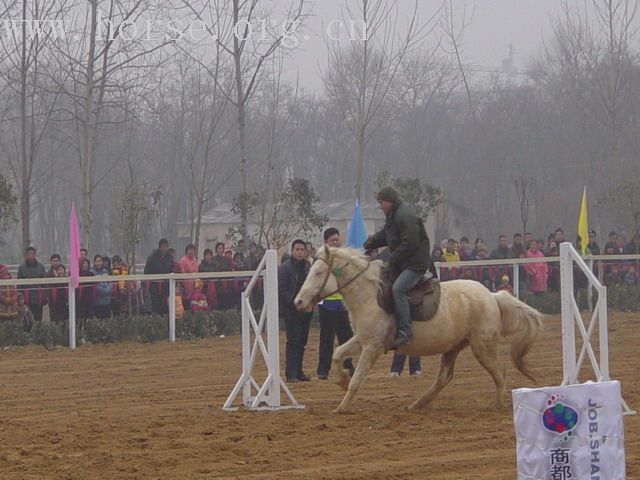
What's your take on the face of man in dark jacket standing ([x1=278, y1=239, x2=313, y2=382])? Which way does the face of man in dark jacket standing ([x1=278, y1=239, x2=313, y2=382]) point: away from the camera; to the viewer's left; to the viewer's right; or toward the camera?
toward the camera

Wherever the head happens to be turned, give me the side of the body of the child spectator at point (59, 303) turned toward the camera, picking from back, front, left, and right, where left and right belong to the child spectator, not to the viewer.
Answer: front

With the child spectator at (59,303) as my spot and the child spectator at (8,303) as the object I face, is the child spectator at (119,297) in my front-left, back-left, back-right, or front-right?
back-right

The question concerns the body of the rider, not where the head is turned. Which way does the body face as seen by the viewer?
to the viewer's left

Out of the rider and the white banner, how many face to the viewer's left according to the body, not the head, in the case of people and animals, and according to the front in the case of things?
1

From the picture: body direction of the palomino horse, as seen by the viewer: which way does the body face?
to the viewer's left

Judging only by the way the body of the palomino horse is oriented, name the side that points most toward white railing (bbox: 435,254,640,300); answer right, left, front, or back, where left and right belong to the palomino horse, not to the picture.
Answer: right

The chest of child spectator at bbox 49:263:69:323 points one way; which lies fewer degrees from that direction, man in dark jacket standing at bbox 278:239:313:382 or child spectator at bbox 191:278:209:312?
the man in dark jacket standing

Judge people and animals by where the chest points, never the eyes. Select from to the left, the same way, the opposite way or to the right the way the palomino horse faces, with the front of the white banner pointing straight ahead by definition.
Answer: to the right

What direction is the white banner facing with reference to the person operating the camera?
facing the viewer

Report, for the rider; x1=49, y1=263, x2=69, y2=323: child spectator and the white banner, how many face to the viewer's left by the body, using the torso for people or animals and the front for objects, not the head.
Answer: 1

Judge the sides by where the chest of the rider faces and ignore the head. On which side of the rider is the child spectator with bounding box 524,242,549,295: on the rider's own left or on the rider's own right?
on the rider's own right
